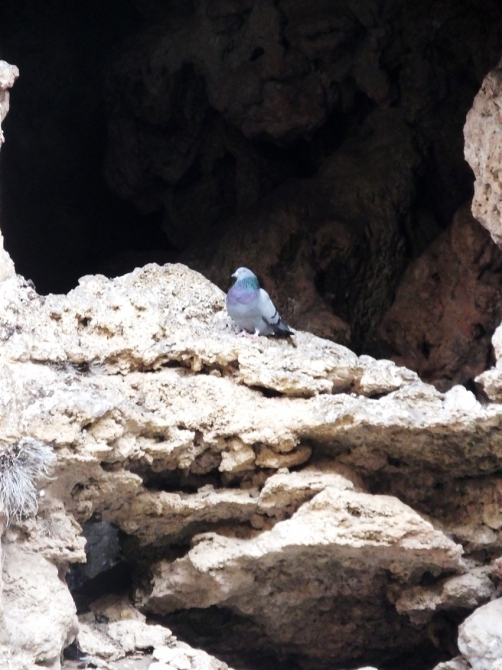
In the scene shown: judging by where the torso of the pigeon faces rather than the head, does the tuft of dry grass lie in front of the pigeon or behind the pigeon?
in front

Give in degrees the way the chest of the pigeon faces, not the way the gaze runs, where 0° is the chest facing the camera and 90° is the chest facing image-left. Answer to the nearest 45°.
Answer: approximately 45°
